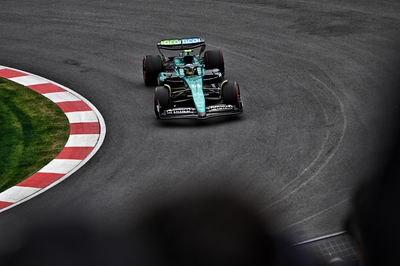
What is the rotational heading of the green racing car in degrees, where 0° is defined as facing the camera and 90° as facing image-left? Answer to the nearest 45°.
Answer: approximately 0°
